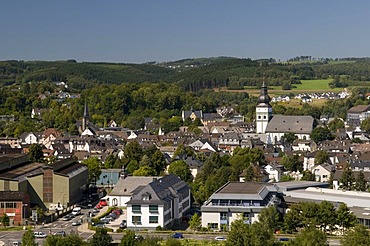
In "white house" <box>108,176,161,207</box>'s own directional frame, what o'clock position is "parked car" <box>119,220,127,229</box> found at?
The parked car is roughly at 12 o'clock from the white house.

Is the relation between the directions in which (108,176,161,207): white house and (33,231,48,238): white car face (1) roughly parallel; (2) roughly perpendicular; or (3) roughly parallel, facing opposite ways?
roughly perpendicular

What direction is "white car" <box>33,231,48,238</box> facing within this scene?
to the viewer's right

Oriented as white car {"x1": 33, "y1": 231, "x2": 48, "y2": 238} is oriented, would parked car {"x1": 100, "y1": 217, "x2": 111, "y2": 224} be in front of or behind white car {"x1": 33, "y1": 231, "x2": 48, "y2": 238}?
in front

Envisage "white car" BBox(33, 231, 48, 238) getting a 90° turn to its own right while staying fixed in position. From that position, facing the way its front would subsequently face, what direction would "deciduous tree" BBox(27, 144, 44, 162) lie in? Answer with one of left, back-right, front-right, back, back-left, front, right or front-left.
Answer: back

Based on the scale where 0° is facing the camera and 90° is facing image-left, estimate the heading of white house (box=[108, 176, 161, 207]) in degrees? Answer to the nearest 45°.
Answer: approximately 0°

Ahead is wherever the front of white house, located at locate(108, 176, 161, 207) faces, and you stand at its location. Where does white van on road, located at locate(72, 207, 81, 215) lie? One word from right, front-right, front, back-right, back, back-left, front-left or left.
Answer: right

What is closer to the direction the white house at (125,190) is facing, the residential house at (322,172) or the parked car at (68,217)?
the parked car

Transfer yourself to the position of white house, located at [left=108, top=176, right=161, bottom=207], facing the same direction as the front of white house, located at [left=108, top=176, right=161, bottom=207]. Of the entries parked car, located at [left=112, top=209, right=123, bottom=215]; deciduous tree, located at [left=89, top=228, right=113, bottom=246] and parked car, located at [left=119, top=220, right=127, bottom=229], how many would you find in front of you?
3

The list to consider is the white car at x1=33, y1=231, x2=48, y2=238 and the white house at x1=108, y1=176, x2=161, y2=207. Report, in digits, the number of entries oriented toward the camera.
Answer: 1

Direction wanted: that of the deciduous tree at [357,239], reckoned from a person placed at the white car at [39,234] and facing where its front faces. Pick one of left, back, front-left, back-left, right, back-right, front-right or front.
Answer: front-right
